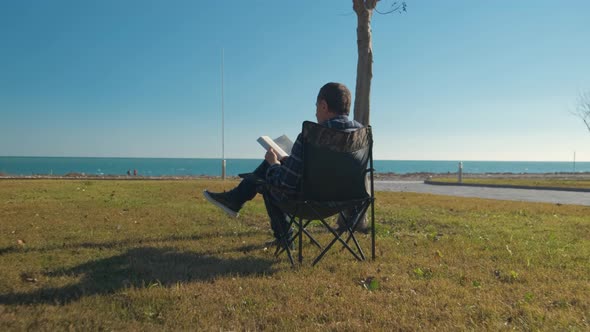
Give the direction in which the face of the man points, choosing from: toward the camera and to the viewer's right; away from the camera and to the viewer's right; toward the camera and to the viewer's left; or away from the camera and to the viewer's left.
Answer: away from the camera and to the viewer's left

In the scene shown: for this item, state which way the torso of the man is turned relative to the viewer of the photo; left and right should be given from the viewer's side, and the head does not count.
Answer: facing away from the viewer and to the left of the viewer

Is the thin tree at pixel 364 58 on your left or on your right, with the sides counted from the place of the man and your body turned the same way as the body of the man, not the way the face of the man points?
on your right

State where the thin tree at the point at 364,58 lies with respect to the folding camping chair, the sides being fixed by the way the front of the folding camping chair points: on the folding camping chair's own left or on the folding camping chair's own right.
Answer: on the folding camping chair's own right

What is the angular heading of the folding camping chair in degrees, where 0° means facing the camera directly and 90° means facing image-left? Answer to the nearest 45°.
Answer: approximately 135°
